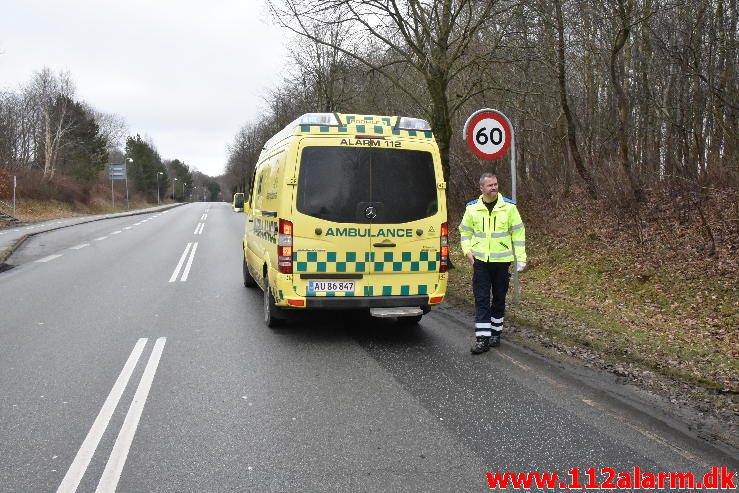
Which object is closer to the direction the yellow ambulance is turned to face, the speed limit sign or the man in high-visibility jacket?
the speed limit sign

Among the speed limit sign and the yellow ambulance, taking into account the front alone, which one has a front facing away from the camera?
the yellow ambulance

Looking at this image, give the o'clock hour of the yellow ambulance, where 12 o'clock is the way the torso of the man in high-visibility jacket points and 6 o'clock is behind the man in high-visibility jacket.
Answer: The yellow ambulance is roughly at 5 o'clock from the man in high-visibility jacket.

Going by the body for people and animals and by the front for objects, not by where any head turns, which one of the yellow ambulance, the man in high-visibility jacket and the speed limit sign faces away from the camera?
the yellow ambulance

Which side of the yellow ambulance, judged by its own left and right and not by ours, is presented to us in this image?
back

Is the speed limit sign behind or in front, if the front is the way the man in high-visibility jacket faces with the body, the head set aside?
behind

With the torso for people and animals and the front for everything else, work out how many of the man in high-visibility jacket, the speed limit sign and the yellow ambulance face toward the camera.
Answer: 2

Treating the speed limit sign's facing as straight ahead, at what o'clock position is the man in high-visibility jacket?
The man in high-visibility jacket is roughly at 12 o'clock from the speed limit sign.

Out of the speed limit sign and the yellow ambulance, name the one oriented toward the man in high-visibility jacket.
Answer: the speed limit sign

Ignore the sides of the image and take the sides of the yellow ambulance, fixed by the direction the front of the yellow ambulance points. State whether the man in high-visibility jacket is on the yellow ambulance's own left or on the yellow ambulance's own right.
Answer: on the yellow ambulance's own right

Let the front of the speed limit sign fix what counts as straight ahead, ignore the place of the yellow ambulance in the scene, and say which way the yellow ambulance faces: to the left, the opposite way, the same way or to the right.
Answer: the opposite way
